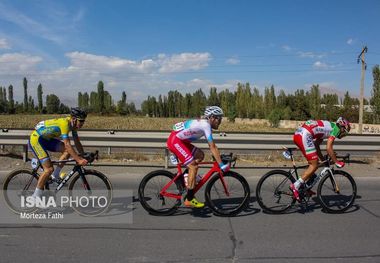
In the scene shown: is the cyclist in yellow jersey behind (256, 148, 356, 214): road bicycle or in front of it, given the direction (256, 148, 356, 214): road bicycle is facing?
behind

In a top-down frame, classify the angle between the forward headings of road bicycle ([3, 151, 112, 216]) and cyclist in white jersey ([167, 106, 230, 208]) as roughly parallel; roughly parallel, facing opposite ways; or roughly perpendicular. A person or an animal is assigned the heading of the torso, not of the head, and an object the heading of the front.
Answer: roughly parallel

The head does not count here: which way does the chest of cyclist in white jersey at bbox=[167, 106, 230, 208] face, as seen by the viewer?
to the viewer's right

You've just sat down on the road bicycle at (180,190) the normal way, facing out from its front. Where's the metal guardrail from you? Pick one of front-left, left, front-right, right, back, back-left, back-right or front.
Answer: left

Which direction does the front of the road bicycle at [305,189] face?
to the viewer's right

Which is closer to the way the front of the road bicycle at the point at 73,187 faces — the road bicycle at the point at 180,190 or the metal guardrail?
the road bicycle

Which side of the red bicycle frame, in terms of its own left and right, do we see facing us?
right

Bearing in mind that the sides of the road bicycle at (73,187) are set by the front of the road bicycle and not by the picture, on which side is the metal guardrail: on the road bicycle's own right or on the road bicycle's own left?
on the road bicycle's own left

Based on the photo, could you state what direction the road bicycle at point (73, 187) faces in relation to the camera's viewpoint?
facing to the right of the viewer

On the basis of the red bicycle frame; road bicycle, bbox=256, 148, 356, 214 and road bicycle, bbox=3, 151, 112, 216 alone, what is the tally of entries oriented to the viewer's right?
3

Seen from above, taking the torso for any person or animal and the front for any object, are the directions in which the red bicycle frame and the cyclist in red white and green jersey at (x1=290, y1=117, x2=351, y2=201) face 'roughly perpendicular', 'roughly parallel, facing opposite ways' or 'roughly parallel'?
roughly parallel

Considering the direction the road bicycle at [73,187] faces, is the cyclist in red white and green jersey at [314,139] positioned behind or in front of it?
in front

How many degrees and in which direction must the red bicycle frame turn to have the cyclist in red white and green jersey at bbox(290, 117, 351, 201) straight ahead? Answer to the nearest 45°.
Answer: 0° — it already faces them

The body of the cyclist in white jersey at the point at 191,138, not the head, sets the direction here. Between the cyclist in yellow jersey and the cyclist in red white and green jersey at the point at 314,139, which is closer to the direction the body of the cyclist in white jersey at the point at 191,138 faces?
the cyclist in red white and green jersey

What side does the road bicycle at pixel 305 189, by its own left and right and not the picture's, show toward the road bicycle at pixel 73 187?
back

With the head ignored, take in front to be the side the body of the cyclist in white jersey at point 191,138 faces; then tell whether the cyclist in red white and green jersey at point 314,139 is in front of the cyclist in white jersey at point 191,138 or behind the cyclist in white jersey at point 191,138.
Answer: in front

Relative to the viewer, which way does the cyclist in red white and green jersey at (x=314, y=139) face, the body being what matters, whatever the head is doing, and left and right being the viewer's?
facing to the right of the viewer

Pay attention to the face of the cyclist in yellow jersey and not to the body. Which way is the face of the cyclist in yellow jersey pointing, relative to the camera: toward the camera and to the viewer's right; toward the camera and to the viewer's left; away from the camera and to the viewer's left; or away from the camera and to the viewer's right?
toward the camera and to the viewer's right

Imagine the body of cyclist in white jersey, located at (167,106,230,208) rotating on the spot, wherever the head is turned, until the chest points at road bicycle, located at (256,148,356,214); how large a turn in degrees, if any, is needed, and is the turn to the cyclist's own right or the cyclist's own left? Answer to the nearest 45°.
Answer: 0° — they already face it

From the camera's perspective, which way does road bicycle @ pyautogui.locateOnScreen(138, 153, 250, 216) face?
to the viewer's right

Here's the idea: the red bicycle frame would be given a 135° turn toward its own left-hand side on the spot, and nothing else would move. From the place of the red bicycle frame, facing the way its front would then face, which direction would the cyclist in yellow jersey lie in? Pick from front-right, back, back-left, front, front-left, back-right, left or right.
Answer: front-left
